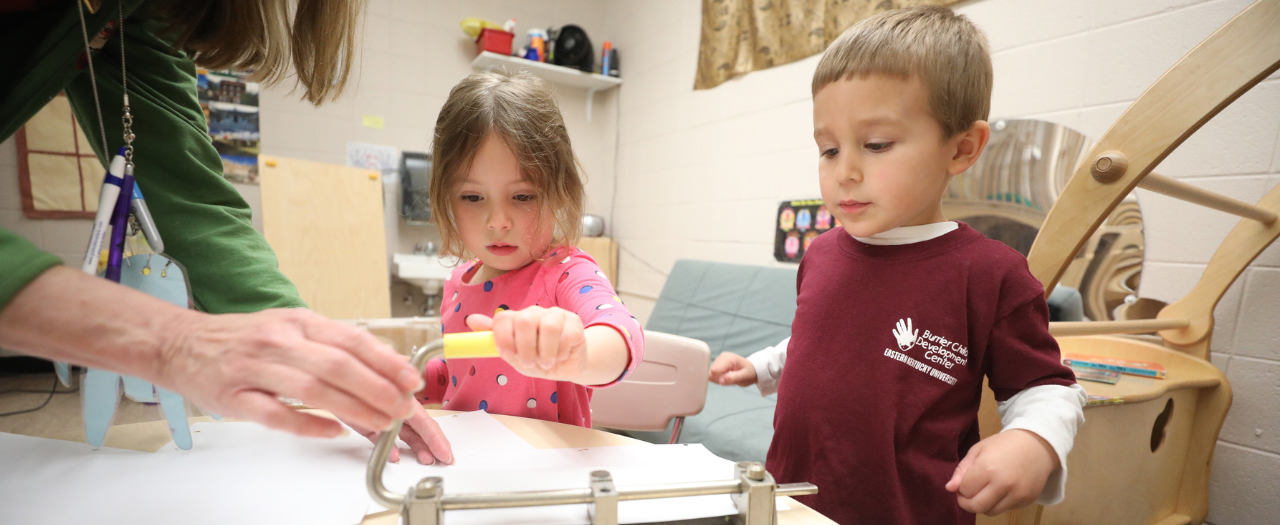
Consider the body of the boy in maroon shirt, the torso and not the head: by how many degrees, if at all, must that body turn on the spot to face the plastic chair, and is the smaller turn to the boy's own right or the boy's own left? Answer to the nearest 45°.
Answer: approximately 90° to the boy's own right

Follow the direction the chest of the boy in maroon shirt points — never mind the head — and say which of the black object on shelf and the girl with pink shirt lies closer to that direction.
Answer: the girl with pink shirt

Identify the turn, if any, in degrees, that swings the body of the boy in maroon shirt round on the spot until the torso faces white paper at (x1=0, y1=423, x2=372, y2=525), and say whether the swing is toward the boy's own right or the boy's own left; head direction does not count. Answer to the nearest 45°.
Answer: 0° — they already face it

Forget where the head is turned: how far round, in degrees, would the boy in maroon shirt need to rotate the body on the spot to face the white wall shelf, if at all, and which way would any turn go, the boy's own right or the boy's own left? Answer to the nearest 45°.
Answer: approximately 90° to the boy's own right

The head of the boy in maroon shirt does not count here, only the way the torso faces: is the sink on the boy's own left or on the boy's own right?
on the boy's own right

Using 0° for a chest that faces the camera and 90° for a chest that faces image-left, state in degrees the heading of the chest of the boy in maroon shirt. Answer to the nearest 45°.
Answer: approximately 45°

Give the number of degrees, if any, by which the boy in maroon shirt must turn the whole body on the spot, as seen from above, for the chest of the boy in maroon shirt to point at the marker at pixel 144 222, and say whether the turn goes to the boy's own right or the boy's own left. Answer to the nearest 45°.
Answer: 0° — they already face it
